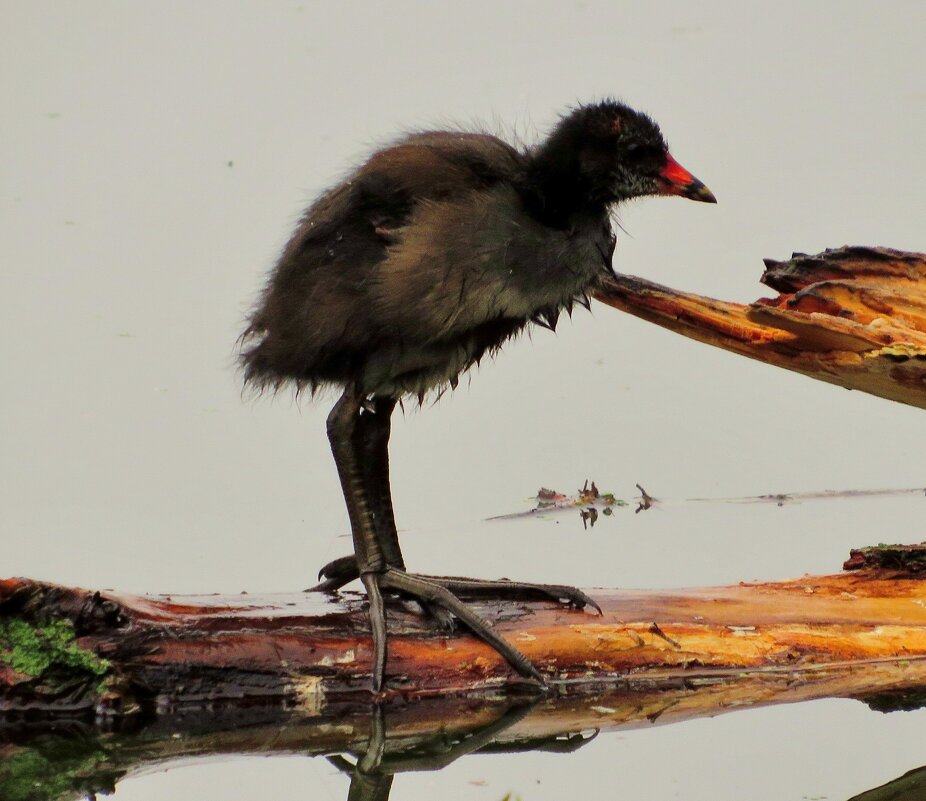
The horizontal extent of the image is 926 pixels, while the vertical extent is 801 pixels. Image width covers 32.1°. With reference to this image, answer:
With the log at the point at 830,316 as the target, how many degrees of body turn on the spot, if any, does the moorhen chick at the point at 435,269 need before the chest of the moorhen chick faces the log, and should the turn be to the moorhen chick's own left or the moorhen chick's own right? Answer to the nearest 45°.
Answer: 0° — it already faces it

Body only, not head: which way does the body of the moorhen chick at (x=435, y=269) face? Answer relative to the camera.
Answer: to the viewer's right
